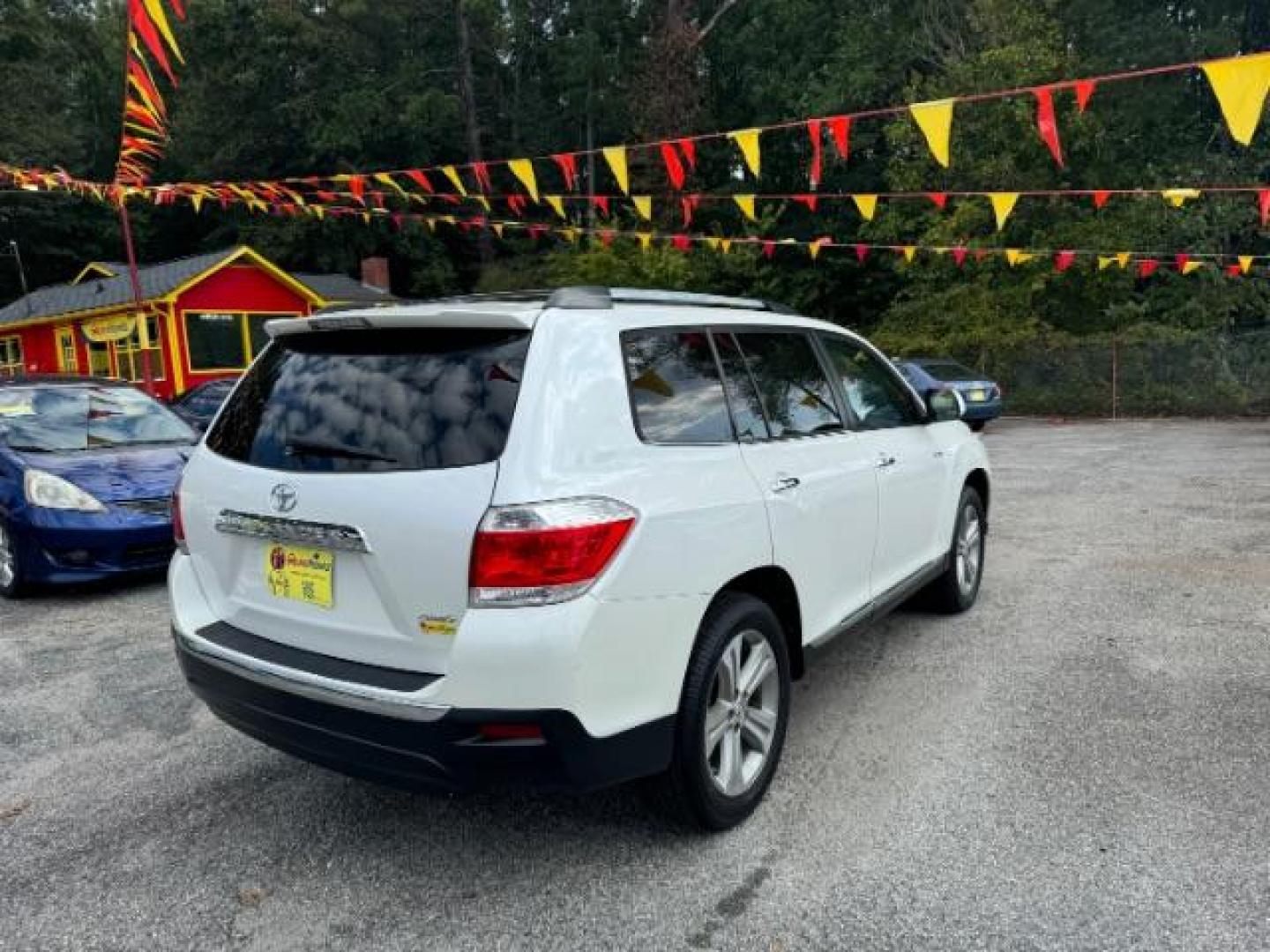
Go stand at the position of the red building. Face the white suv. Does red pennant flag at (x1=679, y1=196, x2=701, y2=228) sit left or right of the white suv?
left

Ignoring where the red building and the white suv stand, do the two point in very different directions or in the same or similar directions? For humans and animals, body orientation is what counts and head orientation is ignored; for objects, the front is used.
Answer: very different directions

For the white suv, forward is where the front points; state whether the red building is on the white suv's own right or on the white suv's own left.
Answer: on the white suv's own left

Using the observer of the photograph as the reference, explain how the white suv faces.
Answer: facing away from the viewer and to the right of the viewer

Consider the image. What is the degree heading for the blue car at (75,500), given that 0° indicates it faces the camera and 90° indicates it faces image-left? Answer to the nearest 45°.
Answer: approximately 315°

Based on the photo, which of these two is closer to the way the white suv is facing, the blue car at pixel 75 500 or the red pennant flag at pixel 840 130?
the red pennant flag

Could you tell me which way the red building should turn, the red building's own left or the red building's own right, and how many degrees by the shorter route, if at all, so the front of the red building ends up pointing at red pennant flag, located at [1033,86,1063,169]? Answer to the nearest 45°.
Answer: approximately 45° to the red building's own left

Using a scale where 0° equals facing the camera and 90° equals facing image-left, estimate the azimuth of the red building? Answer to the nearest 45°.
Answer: approximately 45°

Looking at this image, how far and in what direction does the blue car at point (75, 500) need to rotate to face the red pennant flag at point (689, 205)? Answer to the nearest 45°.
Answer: approximately 90° to its left

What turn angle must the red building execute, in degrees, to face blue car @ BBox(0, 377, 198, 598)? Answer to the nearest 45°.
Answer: approximately 45° to its left

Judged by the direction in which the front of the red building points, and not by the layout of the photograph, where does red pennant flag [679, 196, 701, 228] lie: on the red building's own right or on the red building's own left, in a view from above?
on the red building's own left

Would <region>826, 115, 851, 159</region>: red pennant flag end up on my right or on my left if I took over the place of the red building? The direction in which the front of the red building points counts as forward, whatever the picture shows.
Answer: on my left
